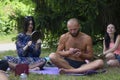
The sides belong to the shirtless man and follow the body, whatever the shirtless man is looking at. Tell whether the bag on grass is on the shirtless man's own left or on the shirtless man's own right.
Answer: on the shirtless man's own right

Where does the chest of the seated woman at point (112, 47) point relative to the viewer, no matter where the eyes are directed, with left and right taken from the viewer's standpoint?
facing the viewer and to the left of the viewer

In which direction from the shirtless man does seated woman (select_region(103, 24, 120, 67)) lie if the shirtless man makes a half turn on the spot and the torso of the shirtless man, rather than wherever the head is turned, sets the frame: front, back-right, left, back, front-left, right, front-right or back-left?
front-right

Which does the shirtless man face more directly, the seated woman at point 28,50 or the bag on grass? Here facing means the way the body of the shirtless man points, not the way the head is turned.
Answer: the bag on grass

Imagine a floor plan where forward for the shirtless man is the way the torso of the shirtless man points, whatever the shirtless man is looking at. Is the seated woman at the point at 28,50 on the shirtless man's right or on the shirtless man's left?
on the shirtless man's right

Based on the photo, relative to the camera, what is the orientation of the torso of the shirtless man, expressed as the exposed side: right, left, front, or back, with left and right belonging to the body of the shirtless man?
front
